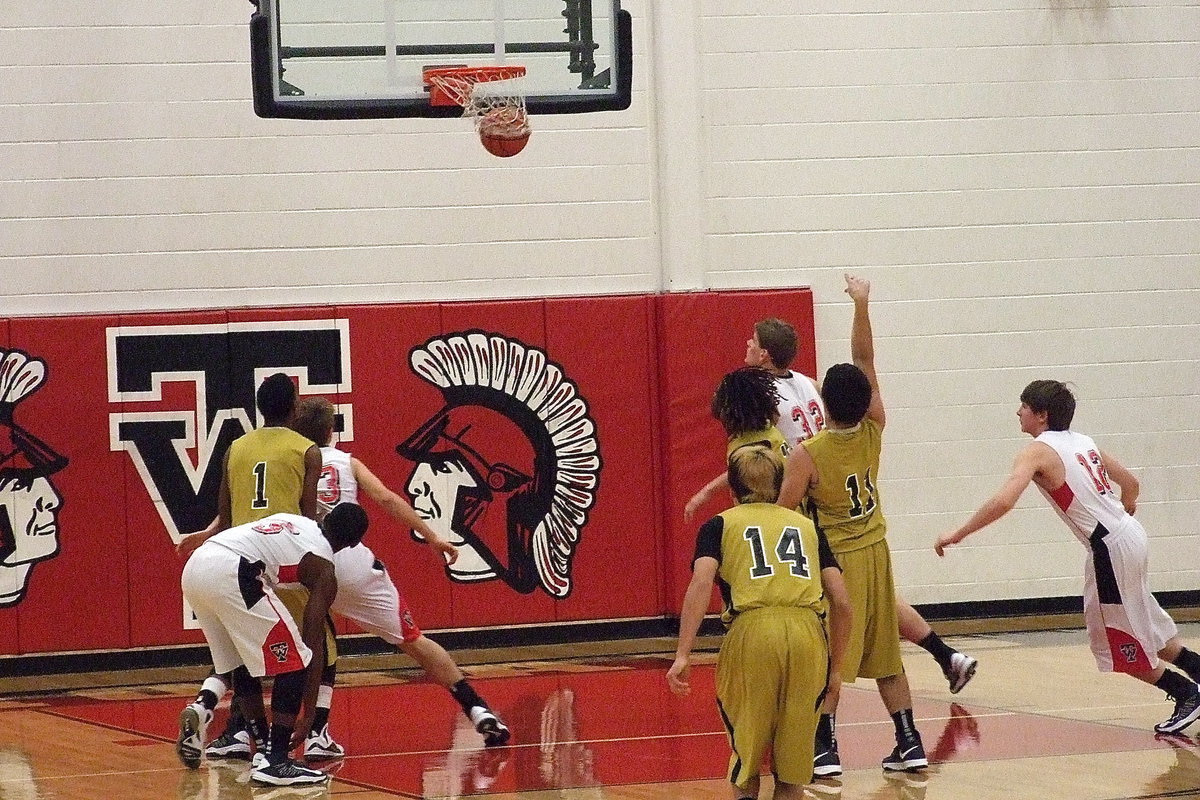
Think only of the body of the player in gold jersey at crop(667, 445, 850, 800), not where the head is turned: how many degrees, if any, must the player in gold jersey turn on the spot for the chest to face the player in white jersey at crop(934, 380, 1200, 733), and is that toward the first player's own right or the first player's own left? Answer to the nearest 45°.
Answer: approximately 45° to the first player's own right

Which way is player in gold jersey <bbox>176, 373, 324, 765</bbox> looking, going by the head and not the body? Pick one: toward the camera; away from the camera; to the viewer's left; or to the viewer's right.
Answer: away from the camera

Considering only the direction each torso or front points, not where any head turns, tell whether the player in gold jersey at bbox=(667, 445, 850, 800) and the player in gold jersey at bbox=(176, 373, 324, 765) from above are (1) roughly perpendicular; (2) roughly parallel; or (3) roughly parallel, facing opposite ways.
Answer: roughly parallel

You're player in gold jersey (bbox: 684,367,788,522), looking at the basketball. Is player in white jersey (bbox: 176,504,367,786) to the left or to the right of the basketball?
left

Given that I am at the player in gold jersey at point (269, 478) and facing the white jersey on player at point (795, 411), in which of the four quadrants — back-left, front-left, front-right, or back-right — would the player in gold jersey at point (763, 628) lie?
front-right

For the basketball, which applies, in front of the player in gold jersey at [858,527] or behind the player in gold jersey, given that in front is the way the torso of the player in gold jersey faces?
in front

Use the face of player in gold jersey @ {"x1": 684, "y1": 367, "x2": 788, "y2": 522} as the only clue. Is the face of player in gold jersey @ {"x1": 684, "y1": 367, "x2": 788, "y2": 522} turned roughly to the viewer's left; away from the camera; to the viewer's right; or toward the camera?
away from the camera

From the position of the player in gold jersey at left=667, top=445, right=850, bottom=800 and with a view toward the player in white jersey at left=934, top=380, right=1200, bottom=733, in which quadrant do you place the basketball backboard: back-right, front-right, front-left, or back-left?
front-left

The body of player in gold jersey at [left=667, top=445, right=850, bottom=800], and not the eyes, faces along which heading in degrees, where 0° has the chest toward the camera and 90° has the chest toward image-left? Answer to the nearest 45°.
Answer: approximately 180°

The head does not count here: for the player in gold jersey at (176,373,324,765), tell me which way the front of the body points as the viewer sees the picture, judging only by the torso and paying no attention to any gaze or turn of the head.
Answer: away from the camera

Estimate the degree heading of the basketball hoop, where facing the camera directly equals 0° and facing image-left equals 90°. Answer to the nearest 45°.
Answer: approximately 315°

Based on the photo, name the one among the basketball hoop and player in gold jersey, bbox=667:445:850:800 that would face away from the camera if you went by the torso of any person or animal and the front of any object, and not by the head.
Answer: the player in gold jersey

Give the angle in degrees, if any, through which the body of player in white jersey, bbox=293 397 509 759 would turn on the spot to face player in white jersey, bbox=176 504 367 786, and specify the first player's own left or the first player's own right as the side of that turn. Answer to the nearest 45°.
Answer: approximately 90° to the first player's own left

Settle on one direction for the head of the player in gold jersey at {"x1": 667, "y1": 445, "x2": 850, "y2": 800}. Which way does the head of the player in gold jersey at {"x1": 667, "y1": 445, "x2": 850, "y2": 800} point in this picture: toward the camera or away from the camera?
away from the camera

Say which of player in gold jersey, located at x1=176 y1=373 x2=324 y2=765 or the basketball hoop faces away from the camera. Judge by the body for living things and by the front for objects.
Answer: the player in gold jersey
